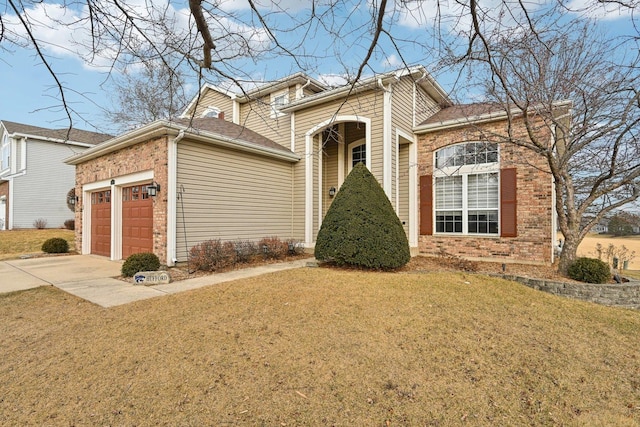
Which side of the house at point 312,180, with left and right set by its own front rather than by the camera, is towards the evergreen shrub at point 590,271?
left

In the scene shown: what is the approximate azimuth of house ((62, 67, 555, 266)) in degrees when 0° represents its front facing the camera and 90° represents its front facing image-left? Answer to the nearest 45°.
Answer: approximately 45°

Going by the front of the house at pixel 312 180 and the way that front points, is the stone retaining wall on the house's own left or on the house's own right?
on the house's own left

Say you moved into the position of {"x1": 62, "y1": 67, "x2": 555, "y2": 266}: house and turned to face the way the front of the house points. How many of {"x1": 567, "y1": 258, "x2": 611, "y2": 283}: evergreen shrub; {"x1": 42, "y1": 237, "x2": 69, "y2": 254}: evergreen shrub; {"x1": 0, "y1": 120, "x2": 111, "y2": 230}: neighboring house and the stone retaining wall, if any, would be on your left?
2

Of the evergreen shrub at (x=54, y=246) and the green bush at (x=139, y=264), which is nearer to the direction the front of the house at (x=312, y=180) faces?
the green bush

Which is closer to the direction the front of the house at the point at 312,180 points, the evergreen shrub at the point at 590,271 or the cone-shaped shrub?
the cone-shaped shrub

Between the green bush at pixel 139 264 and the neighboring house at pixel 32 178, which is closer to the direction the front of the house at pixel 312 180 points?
the green bush

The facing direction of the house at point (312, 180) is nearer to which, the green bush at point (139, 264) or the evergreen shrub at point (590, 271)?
the green bush

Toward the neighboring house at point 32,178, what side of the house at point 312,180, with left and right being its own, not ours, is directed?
right
